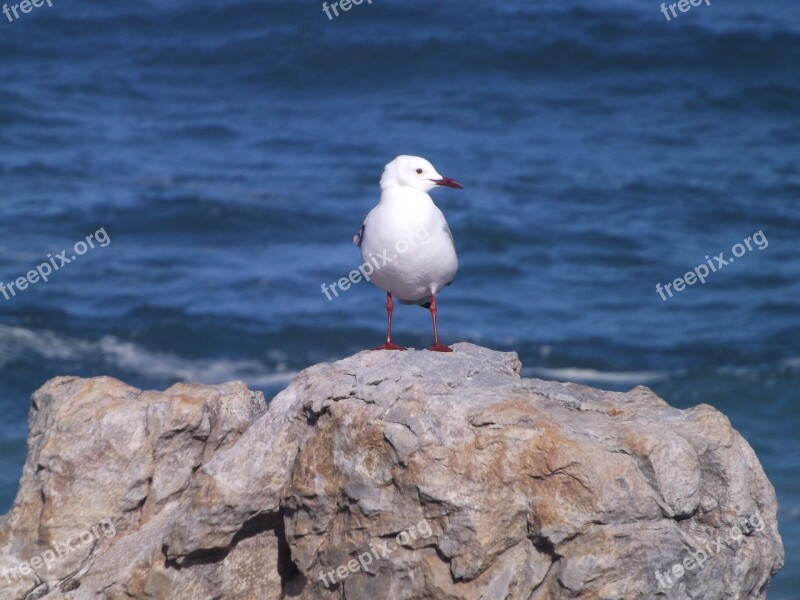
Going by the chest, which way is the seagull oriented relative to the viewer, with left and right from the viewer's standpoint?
facing the viewer
